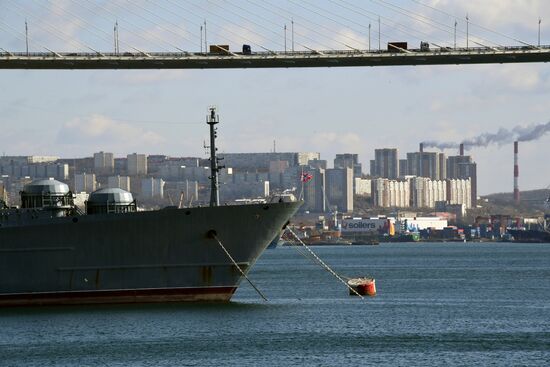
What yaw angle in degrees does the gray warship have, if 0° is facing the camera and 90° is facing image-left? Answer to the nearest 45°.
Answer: approximately 270°
